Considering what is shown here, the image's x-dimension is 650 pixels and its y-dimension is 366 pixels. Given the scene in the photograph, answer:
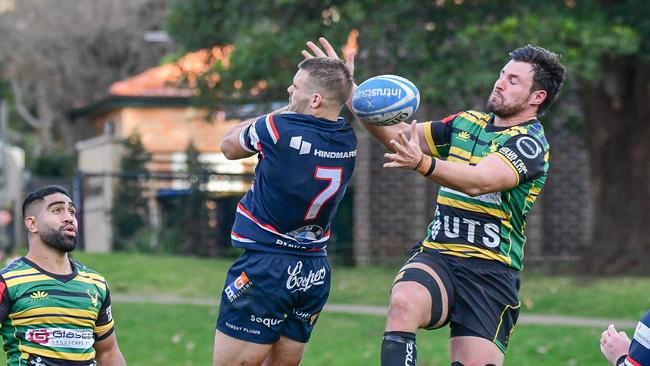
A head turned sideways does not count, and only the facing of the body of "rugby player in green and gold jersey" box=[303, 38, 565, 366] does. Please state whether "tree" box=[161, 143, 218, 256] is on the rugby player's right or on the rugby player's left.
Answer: on the rugby player's right

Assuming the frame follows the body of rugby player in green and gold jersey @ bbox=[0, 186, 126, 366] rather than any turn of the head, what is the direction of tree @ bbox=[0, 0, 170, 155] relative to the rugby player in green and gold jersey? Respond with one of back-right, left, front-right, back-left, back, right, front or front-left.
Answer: back-left

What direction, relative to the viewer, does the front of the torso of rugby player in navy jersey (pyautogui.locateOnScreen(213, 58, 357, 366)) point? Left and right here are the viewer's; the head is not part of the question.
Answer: facing away from the viewer and to the left of the viewer

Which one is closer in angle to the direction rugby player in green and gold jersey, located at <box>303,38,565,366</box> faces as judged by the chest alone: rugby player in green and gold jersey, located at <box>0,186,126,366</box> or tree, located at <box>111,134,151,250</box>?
the rugby player in green and gold jersey

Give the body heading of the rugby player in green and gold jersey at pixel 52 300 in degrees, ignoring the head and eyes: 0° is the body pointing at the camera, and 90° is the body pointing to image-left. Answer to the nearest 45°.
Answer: approximately 315°

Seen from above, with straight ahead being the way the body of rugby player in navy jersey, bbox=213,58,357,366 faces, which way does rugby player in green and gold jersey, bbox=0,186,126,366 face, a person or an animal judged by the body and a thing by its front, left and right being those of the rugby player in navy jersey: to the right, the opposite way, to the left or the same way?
the opposite way

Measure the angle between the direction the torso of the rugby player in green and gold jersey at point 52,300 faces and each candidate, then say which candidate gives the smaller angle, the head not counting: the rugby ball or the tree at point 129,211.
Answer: the rugby ball
